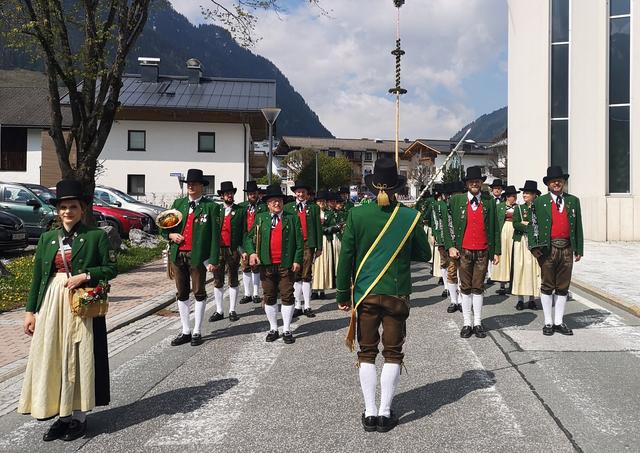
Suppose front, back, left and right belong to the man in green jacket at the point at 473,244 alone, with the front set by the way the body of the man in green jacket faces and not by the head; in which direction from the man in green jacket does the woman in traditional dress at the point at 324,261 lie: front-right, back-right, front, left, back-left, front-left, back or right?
back-right

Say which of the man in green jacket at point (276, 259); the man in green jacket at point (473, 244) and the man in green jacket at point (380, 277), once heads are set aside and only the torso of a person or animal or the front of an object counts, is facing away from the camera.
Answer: the man in green jacket at point (380, 277)

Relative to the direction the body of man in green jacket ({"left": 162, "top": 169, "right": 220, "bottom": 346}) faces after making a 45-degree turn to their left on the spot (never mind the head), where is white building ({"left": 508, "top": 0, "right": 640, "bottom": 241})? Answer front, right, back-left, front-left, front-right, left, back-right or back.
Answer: back-left

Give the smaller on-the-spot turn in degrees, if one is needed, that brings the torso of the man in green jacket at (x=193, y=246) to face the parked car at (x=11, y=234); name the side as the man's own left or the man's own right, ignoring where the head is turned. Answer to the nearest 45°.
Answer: approximately 90° to the man's own right

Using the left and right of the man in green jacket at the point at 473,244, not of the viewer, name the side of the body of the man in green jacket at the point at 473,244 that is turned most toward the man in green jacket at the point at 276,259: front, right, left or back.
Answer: right

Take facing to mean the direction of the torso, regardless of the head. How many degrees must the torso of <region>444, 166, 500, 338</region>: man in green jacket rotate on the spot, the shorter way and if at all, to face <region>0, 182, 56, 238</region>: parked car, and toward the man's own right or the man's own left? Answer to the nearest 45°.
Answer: approximately 135° to the man's own right

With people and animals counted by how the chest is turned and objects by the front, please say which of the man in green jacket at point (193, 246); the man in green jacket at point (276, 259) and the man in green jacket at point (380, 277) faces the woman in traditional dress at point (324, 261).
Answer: the man in green jacket at point (380, 277)

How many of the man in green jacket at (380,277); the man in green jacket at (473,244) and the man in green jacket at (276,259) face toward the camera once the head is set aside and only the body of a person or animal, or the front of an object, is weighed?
2

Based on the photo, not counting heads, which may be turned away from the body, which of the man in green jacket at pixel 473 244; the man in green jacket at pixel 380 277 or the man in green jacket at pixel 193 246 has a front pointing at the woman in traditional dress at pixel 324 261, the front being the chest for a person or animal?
the man in green jacket at pixel 380 277

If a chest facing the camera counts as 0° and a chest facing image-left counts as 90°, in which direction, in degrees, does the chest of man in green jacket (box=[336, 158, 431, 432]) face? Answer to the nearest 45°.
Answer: approximately 180°

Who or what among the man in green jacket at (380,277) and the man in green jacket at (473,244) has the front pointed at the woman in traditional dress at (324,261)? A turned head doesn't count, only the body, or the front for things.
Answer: the man in green jacket at (380,277)

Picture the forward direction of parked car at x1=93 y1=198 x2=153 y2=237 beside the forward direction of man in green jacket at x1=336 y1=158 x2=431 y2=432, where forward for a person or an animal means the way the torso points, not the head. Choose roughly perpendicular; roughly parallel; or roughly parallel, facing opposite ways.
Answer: roughly perpendicular

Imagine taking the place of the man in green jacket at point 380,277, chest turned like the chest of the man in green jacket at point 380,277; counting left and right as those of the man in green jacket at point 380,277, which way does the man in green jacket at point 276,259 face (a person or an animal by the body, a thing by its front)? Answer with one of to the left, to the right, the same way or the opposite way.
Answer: the opposite way
